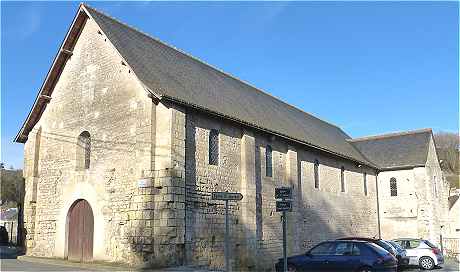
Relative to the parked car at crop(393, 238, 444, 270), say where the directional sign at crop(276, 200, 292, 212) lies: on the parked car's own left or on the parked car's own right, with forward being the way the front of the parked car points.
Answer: on the parked car's own left

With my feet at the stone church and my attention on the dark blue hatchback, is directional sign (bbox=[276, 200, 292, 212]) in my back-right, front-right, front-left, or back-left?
front-right

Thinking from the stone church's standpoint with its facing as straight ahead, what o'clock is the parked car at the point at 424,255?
The parked car is roughly at 7 o'clock from the stone church.

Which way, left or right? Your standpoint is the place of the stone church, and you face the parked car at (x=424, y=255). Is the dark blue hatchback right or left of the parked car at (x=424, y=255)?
right

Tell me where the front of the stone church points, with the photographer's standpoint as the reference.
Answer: facing the viewer and to the left of the viewer

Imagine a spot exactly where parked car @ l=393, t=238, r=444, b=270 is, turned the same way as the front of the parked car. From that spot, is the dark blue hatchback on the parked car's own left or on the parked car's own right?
on the parked car's own left
